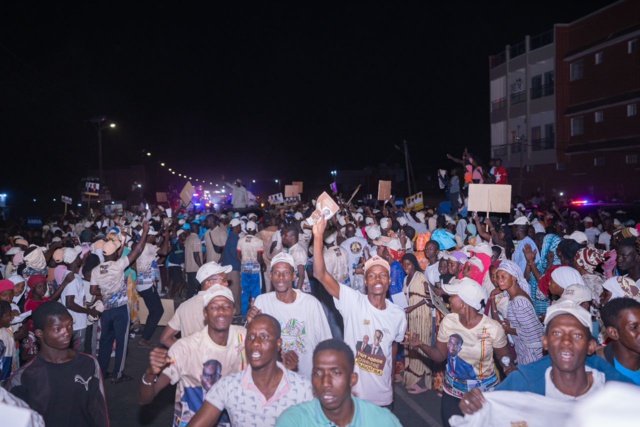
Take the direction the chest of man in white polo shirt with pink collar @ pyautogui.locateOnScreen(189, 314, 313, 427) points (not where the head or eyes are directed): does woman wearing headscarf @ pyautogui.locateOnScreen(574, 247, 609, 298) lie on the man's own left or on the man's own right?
on the man's own left

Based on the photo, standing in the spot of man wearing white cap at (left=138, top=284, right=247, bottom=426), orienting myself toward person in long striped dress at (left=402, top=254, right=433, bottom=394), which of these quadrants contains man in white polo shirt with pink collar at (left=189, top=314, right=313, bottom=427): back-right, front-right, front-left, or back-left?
back-right

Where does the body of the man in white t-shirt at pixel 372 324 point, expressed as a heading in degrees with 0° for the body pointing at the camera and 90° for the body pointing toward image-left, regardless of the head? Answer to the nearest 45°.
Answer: approximately 0°

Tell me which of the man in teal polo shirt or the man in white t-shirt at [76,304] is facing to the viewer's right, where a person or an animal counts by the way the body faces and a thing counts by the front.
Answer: the man in white t-shirt

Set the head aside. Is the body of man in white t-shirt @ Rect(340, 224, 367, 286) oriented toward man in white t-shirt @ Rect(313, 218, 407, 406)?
yes

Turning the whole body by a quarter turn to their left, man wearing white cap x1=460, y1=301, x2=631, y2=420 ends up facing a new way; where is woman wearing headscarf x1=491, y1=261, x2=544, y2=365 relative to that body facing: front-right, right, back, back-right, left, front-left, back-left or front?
left

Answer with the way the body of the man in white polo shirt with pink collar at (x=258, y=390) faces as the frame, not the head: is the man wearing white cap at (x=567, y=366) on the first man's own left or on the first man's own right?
on the first man's own left

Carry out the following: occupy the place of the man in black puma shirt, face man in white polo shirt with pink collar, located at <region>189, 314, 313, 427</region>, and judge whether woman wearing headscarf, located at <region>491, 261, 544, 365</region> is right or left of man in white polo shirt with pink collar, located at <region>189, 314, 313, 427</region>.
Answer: left
